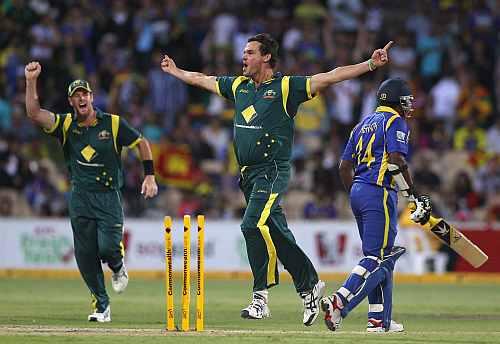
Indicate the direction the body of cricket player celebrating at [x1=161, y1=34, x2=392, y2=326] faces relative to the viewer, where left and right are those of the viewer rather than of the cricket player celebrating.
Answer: facing the viewer and to the left of the viewer

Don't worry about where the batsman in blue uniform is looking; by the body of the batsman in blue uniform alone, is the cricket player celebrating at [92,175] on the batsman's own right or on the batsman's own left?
on the batsman's own left

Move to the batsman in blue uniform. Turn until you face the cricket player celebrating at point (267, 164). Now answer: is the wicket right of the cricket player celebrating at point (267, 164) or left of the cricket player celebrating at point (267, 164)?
left

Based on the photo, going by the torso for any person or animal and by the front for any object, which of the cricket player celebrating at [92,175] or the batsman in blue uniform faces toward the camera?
the cricket player celebrating

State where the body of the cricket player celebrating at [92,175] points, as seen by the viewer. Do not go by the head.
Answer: toward the camera

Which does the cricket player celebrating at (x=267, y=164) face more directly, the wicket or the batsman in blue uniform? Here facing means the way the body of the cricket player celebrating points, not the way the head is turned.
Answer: the wicket

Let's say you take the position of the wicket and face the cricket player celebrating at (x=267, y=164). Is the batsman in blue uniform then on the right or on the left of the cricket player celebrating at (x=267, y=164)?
right

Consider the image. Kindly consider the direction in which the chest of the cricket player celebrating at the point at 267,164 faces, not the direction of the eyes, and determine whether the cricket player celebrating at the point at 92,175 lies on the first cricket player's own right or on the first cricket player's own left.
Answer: on the first cricket player's own right

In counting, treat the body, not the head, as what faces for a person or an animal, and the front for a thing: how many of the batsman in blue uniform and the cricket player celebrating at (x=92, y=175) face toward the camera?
1

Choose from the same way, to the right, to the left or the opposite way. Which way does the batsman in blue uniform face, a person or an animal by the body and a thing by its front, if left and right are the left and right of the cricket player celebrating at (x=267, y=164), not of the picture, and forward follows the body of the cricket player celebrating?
the opposite way

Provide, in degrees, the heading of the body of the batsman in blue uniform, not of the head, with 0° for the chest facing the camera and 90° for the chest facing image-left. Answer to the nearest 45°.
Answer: approximately 225°

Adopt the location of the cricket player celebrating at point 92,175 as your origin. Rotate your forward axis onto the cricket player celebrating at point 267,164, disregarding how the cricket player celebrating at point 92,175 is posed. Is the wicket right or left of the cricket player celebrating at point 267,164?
right
